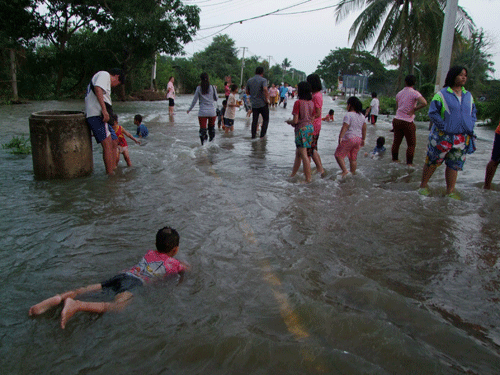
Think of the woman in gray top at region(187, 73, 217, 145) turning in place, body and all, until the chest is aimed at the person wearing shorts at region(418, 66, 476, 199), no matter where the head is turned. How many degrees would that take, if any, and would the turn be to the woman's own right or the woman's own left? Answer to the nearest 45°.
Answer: approximately 135° to the woman's own right

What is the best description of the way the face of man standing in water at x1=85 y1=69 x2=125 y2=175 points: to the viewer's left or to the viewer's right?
to the viewer's right

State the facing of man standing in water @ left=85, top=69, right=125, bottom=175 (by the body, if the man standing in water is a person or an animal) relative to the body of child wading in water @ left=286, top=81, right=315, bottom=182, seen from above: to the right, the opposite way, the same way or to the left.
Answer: to the right

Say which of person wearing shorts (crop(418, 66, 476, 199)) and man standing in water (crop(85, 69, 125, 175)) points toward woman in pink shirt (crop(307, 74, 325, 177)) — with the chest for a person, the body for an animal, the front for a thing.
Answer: the man standing in water

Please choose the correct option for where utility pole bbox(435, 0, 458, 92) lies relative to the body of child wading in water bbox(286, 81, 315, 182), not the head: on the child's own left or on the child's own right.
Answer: on the child's own right

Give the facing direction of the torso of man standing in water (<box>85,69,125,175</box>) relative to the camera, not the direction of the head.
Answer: to the viewer's right

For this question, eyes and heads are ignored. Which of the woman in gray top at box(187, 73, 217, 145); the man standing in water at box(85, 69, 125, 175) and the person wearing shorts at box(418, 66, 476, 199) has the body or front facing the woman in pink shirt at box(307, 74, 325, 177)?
the man standing in water

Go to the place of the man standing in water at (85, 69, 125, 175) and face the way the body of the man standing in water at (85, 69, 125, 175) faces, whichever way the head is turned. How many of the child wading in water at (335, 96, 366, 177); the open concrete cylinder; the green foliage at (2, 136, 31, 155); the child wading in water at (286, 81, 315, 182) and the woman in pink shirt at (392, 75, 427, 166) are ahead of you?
3

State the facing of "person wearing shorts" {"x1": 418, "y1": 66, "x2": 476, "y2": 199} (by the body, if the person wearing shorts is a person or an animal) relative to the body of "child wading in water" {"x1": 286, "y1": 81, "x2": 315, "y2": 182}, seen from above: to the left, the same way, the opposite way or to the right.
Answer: the opposite way

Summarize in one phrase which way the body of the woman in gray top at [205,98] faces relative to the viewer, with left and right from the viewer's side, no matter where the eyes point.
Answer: facing away from the viewer

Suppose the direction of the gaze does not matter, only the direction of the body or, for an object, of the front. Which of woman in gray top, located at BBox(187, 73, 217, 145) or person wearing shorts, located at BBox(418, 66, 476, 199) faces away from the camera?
the woman in gray top

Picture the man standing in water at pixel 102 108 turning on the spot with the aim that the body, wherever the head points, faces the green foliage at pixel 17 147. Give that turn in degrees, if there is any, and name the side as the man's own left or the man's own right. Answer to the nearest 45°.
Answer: approximately 135° to the man's own left

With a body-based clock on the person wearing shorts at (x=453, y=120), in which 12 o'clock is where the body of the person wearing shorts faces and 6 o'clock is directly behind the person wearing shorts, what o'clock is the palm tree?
The palm tree is roughly at 7 o'clock from the person wearing shorts.

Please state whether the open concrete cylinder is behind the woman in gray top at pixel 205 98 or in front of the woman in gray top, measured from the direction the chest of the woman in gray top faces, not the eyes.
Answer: behind

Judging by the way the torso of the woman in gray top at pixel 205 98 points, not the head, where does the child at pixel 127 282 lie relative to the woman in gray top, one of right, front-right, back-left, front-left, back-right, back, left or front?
back

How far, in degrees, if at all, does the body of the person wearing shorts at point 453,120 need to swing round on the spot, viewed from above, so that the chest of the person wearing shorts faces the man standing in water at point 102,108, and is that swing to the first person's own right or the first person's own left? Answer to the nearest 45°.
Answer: approximately 135° to the first person's own right
